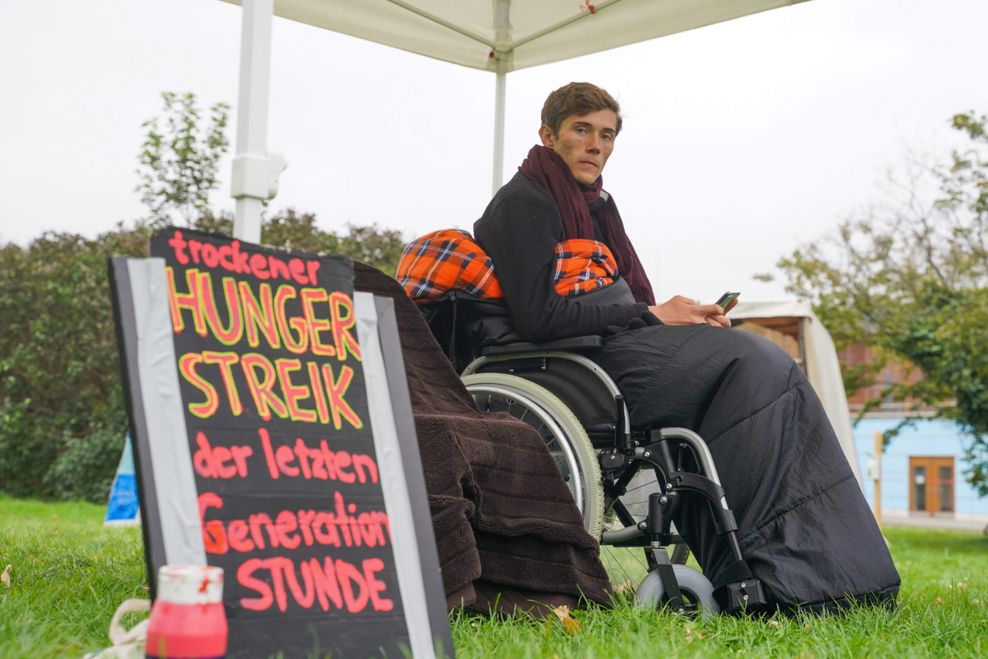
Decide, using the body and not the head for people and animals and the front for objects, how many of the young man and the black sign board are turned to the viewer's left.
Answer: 0

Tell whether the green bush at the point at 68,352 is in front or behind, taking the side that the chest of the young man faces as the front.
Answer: behind

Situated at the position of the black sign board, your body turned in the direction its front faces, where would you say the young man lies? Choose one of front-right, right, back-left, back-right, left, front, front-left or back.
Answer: back-left

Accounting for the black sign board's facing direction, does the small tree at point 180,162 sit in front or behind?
behind

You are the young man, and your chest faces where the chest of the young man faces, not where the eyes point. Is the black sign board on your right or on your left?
on your right

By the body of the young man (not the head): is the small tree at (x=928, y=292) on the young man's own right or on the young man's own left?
on the young man's own left

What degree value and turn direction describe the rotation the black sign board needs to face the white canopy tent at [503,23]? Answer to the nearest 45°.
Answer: approximately 180°

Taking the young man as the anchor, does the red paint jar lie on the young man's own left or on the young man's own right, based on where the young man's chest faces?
on the young man's own right

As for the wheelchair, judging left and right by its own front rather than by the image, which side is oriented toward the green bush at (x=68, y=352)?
back

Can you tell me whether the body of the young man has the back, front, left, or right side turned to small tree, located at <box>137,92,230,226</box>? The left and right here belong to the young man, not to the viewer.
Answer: back

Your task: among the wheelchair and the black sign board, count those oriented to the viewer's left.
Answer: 0

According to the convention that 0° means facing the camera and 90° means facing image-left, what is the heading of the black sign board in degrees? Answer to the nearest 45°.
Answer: approximately 0°
